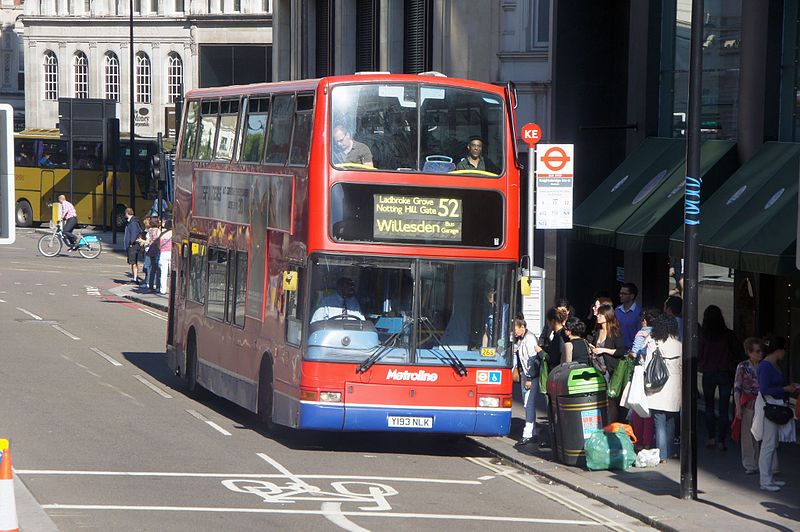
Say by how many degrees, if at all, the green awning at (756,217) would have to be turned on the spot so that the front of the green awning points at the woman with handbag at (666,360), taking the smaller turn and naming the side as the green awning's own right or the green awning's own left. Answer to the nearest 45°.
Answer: approximately 45° to the green awning's own left

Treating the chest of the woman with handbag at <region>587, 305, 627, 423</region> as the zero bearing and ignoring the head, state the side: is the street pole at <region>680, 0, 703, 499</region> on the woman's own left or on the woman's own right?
on the woman's own left

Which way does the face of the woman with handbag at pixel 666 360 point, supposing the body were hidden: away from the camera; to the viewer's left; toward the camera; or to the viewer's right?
away from the camera

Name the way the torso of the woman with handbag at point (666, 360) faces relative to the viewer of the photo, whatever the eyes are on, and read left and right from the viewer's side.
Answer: facing away from the viewer and to the left of the viewer

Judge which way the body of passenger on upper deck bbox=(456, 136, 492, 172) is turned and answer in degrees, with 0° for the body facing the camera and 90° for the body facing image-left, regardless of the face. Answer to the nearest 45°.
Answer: approximately 0°

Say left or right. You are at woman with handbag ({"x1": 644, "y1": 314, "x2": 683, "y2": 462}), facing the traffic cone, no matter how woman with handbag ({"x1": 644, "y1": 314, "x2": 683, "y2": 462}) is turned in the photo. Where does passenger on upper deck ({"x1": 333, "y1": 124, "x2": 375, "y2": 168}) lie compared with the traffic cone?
right

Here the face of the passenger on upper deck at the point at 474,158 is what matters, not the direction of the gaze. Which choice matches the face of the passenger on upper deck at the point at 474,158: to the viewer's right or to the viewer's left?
to the viewer's right

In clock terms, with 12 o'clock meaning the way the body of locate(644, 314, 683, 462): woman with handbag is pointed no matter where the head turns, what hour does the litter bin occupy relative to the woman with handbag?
The litter bin is roughly at 9 o'clock from the woman with handbag.
